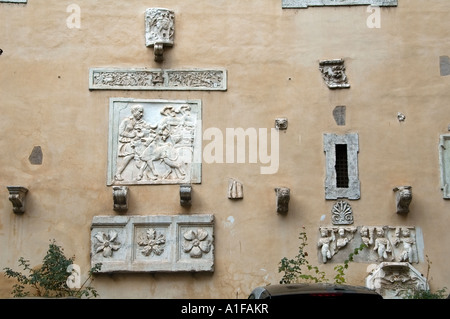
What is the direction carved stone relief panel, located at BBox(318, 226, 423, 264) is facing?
toward the camera

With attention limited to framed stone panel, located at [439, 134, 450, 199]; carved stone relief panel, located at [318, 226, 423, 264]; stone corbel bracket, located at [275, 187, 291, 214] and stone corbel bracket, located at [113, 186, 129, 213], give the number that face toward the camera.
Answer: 4

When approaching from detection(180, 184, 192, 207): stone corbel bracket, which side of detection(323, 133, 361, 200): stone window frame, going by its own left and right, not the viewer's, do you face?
right

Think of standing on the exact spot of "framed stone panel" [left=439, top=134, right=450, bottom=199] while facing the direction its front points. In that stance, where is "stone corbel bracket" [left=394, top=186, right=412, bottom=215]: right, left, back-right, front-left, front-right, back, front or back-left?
front-right

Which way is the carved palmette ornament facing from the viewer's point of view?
toward the camera

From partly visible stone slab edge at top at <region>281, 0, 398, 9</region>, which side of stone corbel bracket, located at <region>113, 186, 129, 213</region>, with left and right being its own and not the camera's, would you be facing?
left

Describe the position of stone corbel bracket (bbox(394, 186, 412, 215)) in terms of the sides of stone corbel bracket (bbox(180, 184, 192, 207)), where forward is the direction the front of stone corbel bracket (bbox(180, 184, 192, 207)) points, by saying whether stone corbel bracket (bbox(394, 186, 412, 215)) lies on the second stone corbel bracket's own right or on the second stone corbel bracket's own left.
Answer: on the second stone corbel bracket's own left

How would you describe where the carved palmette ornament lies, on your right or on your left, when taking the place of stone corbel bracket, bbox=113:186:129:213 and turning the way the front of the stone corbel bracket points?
on your left

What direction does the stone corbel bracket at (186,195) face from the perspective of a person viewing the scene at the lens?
facing the viewer

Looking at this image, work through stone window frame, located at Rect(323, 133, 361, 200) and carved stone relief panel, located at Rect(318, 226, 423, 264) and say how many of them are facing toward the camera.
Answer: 2

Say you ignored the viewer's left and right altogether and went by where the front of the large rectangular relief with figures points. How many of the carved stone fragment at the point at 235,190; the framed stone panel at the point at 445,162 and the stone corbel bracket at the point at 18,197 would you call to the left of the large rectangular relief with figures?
2
